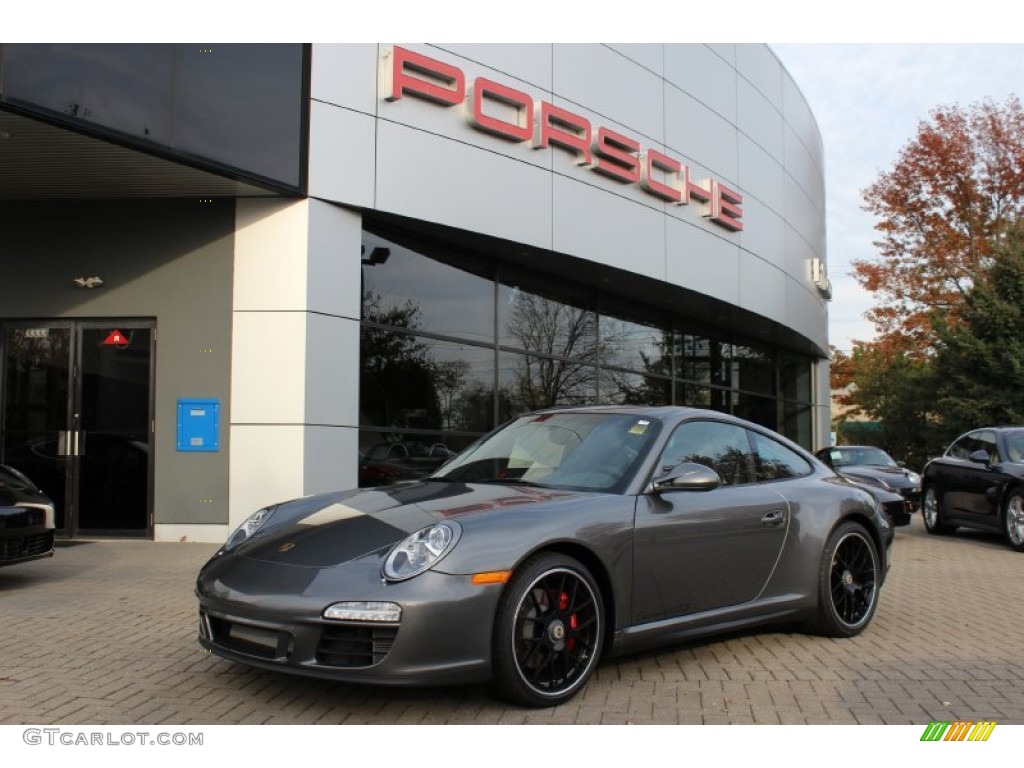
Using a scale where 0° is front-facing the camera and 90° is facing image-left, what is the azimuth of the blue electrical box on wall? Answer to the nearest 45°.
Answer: approximately 0°

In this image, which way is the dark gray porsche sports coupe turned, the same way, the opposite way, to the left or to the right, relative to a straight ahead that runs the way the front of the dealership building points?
to the right

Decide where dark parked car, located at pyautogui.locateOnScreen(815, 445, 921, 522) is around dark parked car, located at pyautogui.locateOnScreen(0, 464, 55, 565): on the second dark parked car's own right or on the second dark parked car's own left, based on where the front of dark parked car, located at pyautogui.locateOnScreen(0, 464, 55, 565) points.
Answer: on the second dark parked car's own left

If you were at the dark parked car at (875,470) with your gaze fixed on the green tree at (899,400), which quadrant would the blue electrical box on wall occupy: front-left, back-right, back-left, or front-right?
back-left

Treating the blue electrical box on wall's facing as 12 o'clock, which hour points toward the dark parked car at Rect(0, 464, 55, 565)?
The dark parked car is roughly at 1 o'clock from the blue electrical box on wall.

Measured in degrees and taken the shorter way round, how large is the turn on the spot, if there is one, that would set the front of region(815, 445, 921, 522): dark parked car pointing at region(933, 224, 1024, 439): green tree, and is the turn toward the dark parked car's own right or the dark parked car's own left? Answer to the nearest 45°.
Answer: approximately 135° to the dark parked car's own left

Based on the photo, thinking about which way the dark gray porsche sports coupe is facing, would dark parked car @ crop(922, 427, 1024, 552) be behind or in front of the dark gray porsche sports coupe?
behind
